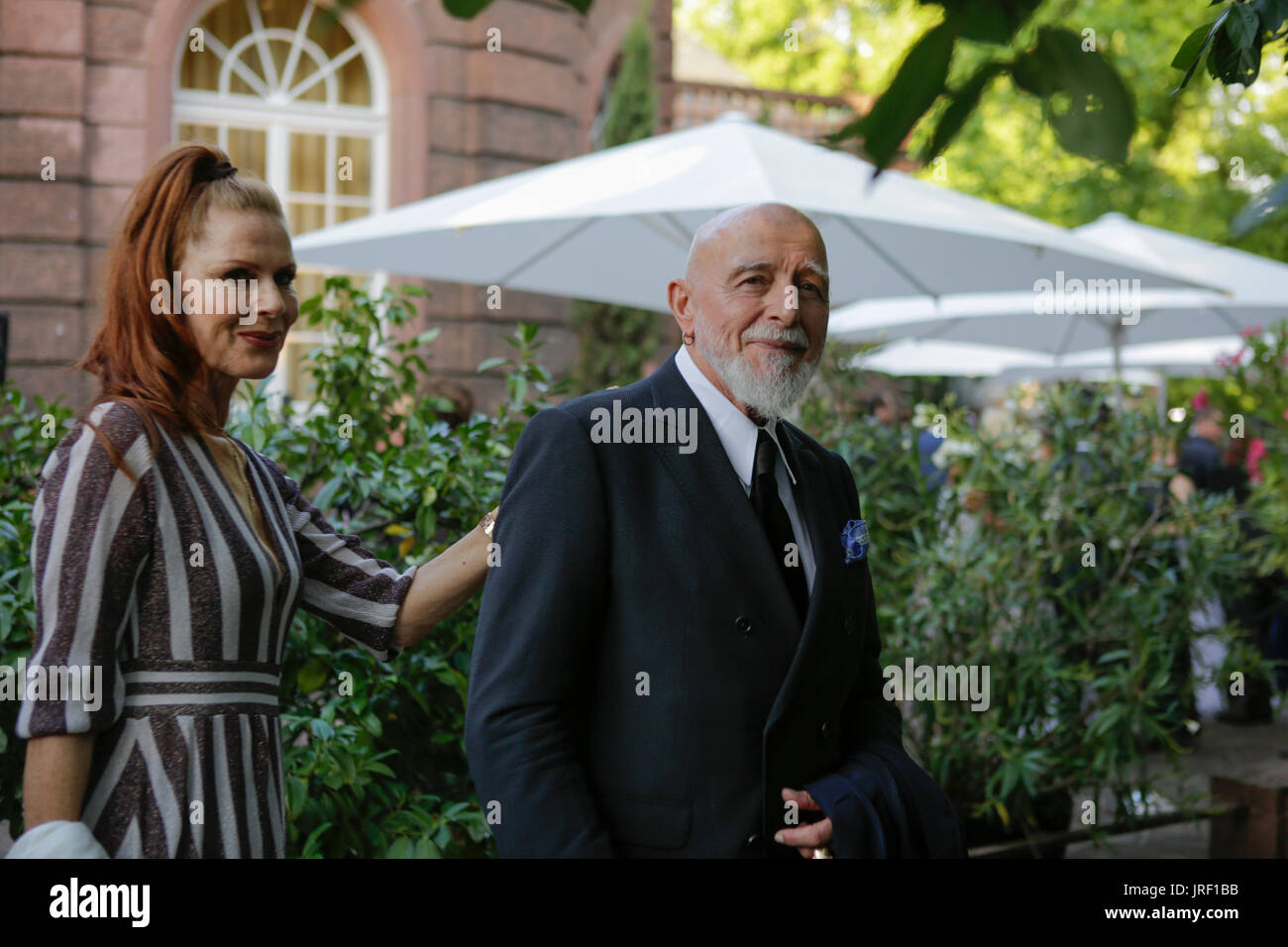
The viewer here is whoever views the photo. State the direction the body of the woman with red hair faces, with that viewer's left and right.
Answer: facing the viewer and to the right of the viewer

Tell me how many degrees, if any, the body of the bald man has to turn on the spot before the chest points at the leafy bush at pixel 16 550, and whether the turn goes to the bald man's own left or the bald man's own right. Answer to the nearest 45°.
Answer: approximately 180°

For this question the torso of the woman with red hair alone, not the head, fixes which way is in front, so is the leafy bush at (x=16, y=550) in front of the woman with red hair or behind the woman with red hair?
behind

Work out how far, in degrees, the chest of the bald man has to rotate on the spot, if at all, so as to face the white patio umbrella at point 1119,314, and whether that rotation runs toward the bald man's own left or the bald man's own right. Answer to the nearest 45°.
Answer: approximately 135° to the bald man's own left

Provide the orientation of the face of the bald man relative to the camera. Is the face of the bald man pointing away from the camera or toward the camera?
toward the camera

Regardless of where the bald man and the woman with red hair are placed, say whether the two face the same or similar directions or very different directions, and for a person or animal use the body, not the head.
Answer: same or similar directions

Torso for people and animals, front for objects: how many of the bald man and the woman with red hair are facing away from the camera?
0

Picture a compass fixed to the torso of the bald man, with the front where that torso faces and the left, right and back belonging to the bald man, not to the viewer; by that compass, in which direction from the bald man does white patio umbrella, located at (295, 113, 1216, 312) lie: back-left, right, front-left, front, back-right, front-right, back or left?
back-left

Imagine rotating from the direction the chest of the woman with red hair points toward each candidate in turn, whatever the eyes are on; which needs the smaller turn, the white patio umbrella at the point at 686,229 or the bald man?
the bald man

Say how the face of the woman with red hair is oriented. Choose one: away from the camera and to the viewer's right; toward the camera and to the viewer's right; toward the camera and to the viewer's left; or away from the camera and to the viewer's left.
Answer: toward the camera and to the viewer's right
